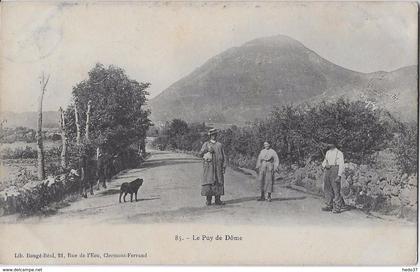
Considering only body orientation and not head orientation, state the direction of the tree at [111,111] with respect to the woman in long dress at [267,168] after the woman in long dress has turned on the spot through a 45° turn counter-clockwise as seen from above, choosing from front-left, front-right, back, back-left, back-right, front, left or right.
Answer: back-right

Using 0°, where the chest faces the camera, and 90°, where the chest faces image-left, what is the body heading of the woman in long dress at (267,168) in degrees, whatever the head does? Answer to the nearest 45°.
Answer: approximately 0°

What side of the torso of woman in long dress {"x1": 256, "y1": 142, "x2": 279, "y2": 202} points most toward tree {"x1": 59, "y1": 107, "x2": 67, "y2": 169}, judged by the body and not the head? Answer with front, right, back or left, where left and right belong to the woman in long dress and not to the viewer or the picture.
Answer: right

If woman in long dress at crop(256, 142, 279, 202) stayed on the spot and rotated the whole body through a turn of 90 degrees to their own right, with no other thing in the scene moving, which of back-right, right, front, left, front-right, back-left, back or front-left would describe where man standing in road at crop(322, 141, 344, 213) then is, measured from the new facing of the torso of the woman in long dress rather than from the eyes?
back

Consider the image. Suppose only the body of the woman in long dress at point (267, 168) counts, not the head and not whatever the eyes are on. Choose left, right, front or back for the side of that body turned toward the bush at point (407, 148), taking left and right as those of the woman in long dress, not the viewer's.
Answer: left
